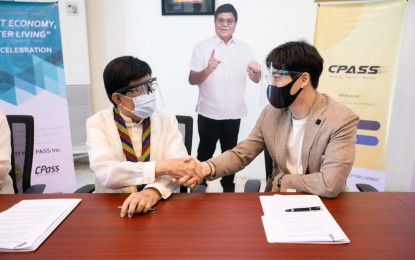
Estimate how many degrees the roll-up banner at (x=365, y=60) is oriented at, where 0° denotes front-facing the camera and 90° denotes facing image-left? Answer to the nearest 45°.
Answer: approximately 0°

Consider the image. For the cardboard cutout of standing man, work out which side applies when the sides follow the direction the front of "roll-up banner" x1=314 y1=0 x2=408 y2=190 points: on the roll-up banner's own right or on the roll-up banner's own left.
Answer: on the roll-up banner's own right

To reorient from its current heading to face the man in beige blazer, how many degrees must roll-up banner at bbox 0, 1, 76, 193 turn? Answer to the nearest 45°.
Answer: approximately 45° to its left

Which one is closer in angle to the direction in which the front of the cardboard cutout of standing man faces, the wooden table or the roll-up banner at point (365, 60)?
the wooden table

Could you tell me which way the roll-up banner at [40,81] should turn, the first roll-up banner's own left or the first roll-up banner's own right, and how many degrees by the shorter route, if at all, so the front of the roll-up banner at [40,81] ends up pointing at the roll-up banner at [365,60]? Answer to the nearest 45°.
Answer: approximately 45° to the first roll-up banner's own left

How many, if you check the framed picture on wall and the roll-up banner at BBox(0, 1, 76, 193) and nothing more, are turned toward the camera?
2
